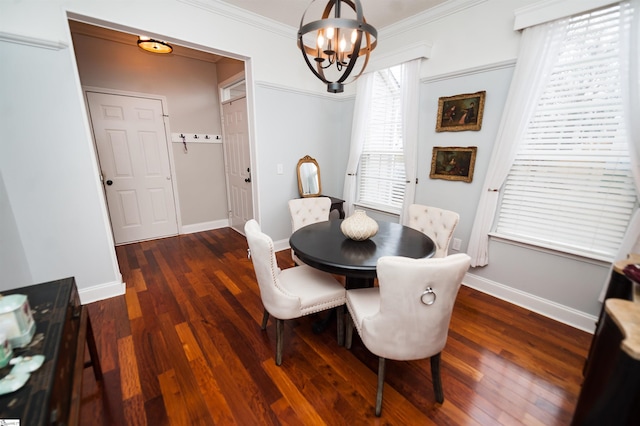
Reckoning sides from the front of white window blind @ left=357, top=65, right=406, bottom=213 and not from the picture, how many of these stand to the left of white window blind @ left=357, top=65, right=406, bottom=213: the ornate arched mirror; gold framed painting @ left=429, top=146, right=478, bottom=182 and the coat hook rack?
1

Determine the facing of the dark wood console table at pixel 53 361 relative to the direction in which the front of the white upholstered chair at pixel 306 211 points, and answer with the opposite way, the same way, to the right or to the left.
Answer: to the left

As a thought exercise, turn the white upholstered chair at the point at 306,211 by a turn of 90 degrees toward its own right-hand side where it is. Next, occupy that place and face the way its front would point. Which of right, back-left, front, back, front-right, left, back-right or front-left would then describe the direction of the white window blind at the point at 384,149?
back

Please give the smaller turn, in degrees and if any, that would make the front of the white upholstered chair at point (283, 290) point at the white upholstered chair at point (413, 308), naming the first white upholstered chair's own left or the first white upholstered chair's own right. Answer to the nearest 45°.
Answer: approximately 90° to the first white upholstered chair's own right

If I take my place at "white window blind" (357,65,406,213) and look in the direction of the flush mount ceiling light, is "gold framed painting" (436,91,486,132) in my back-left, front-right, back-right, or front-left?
back-left

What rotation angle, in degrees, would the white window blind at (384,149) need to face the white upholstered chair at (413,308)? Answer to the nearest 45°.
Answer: approximately 45° to its left

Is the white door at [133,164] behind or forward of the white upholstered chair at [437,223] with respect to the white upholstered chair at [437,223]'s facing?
forward

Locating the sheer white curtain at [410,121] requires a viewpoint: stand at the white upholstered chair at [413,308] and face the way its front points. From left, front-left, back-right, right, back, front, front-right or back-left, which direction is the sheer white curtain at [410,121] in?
front-right

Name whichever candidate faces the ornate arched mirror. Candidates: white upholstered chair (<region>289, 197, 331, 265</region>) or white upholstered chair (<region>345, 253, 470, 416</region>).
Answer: white upholstered chair (<region>345, 253, 470, 416</region>)

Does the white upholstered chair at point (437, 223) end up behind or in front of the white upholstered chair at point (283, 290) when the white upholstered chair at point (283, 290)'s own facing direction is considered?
in front

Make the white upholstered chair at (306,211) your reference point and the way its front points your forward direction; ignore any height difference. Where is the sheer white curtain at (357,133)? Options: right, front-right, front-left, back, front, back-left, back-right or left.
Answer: left

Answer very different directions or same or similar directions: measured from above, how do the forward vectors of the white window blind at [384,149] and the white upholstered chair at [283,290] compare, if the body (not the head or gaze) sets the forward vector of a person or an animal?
very different directions

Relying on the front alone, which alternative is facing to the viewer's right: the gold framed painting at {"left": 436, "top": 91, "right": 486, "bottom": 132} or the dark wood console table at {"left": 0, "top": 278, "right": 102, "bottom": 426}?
the dark wood console table

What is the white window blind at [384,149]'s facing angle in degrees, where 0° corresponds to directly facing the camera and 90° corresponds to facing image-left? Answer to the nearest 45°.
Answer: approximately 45°

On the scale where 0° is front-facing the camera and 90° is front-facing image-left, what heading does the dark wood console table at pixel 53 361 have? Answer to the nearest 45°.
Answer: approximately 270°

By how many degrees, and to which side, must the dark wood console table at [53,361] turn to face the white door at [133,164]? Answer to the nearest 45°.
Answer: approximately 90° to its left

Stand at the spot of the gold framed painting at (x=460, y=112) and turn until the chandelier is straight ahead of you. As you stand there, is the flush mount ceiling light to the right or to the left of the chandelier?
right
